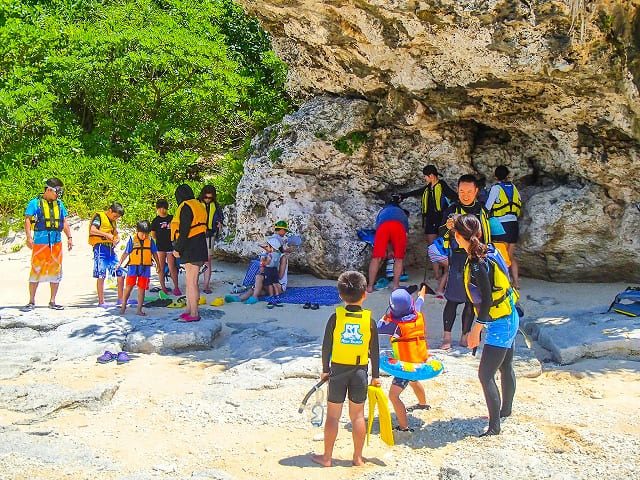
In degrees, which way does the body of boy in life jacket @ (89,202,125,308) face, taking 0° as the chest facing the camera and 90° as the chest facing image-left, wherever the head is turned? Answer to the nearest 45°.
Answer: approximately 315°

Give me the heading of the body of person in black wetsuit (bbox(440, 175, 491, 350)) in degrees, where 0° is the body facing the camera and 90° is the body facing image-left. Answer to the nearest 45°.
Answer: approximately 0°

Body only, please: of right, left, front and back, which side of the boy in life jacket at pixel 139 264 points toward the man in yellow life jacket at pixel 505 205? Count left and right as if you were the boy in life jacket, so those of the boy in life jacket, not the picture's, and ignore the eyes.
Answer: left

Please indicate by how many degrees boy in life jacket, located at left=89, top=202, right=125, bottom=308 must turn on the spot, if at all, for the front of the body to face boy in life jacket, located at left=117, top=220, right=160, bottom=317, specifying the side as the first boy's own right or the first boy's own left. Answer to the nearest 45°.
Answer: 0° — they already face them

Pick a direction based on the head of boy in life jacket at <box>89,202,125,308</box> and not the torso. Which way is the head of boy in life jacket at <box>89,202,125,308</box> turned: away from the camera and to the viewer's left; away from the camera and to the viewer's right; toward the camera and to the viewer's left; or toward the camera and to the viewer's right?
toward the camera and to the viewer's right

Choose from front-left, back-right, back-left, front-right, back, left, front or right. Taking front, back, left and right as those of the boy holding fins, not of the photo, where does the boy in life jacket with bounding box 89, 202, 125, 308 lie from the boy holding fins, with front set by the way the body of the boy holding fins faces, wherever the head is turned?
front-left

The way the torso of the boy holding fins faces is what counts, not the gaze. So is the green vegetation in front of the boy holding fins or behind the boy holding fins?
in front

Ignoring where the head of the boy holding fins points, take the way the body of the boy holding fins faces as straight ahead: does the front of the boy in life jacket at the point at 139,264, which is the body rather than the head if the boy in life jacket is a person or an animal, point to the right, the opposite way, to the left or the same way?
the opposite way

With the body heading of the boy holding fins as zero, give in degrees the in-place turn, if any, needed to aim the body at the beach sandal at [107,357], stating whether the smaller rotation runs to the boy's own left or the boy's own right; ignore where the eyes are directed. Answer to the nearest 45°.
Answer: approximately 45° to the boy's own left

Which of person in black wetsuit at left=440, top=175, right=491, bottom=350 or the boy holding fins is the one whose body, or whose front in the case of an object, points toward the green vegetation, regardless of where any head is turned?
the boy holding fins

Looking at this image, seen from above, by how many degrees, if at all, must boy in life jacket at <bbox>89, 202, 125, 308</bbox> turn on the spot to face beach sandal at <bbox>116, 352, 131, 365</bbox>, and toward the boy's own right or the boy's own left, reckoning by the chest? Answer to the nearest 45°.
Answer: approximately 45° to the boy's own right
